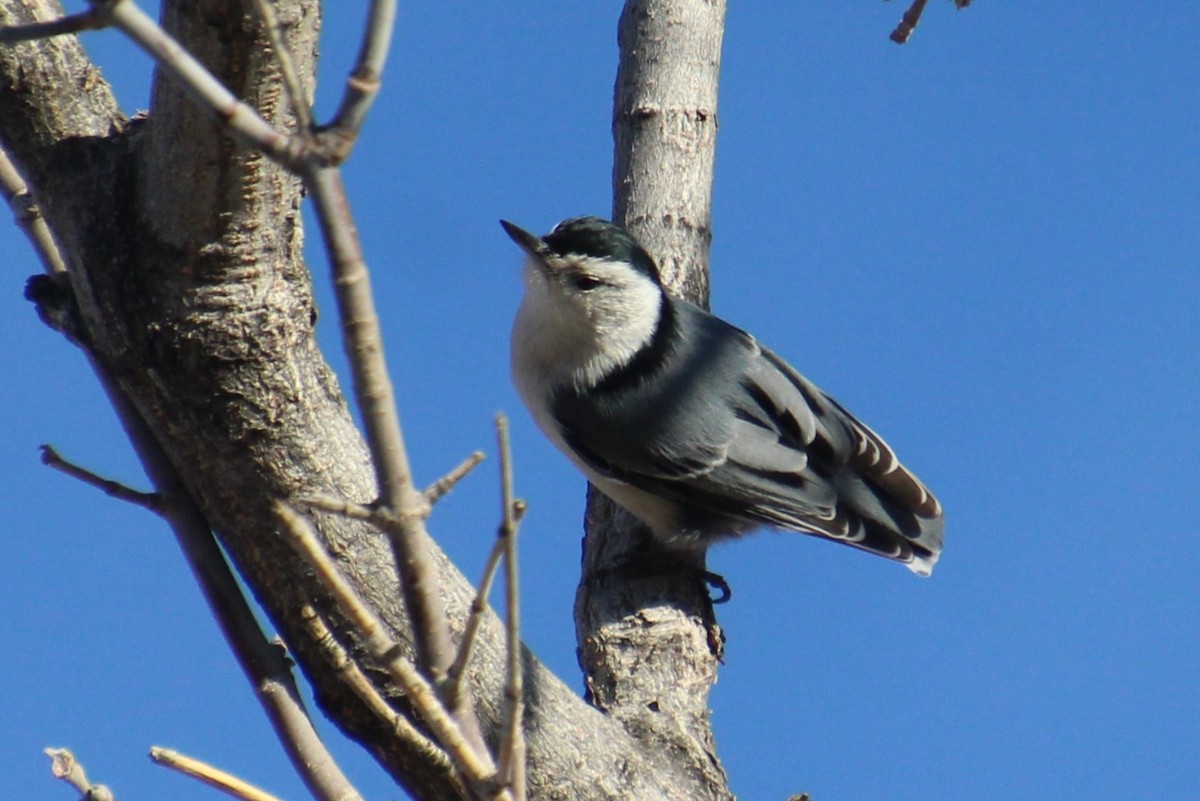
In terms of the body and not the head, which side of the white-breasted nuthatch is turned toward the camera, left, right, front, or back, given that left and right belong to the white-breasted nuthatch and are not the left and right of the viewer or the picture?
left
